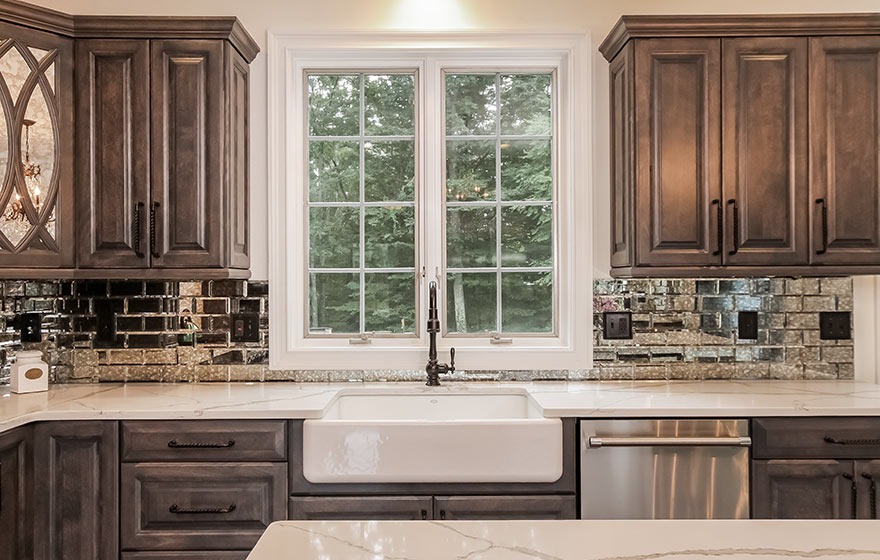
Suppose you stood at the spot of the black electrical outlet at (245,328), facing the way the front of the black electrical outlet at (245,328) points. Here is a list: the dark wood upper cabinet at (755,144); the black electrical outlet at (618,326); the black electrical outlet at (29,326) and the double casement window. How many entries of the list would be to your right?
1

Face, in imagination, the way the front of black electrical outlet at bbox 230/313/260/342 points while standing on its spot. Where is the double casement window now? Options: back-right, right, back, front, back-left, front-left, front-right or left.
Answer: left

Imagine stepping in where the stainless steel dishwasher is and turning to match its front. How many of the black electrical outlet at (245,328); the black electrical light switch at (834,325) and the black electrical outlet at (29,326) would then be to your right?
2

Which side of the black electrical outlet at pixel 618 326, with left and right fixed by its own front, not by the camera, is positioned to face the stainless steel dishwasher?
front

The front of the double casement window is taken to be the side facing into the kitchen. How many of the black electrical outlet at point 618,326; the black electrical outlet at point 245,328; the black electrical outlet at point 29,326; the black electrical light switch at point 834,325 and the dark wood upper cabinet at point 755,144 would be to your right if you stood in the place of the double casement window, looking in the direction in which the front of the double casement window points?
2

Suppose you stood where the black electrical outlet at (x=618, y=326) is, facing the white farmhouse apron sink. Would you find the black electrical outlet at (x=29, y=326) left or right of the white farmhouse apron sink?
right

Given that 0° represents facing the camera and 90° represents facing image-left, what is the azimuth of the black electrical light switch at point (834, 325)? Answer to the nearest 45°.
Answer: approximately 0°

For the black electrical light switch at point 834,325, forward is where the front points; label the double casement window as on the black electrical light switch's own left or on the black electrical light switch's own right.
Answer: on the black electrical light switch's own right

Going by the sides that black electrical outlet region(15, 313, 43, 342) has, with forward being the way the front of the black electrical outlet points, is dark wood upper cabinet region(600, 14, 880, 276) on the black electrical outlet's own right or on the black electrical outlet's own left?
on the black electrical outlet's own left

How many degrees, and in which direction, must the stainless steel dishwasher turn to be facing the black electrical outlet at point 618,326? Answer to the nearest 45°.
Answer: approximately 180°
